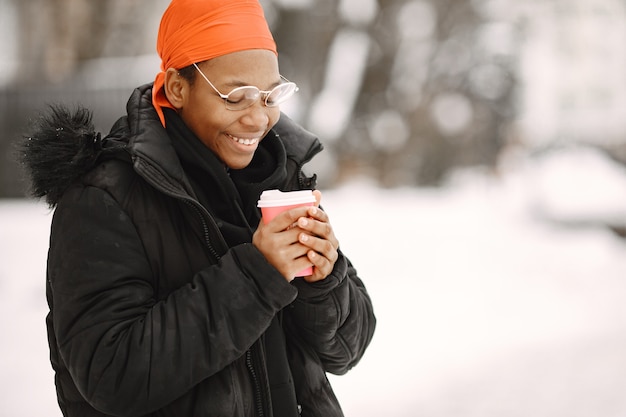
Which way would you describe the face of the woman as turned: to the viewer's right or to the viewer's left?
to the viewer's right

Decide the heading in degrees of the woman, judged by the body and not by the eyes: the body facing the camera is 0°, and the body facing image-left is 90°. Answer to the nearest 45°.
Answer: approximately 315°
